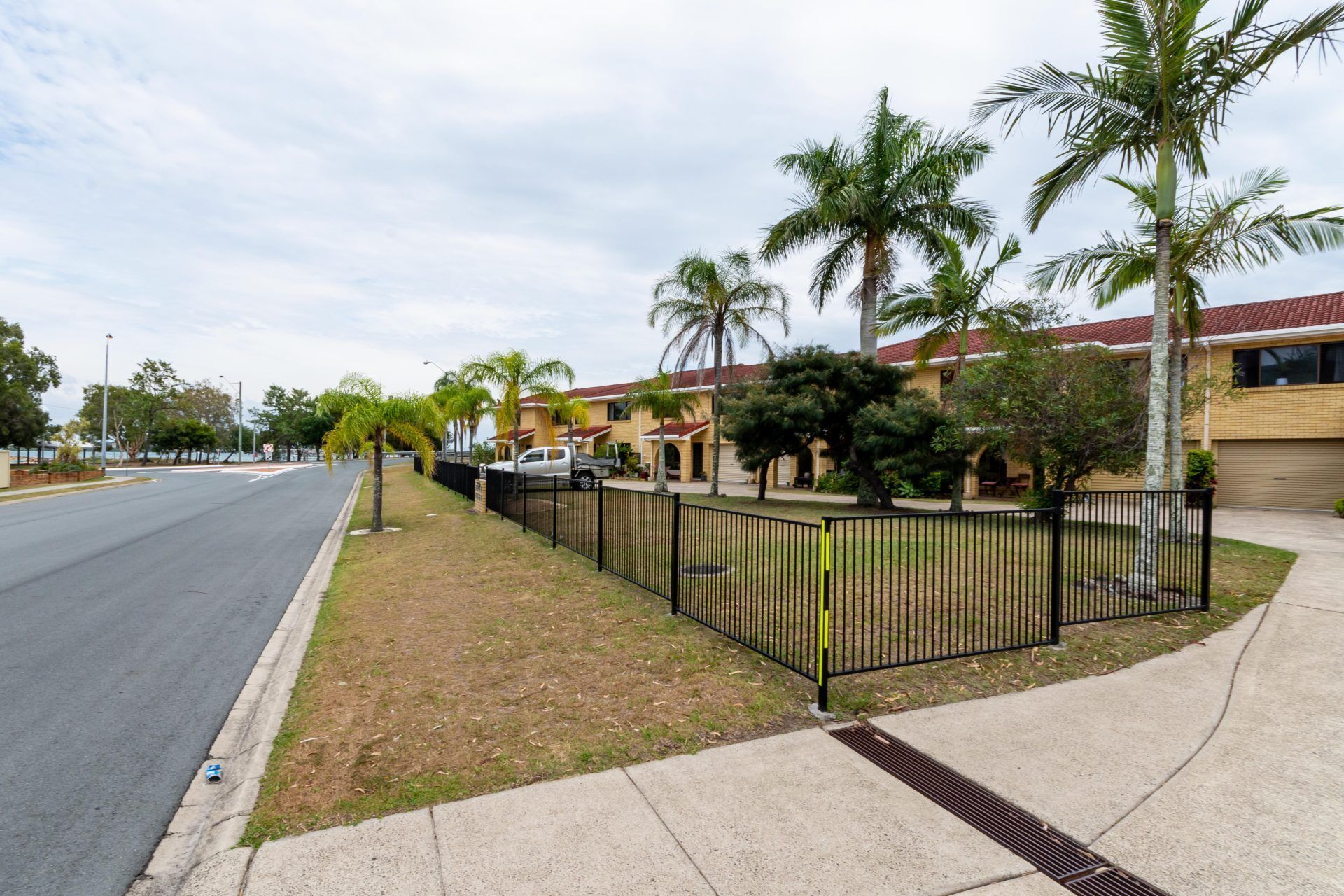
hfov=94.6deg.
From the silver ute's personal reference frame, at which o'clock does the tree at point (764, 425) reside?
The tree is roughly at 8 o'clock from the silver ute.

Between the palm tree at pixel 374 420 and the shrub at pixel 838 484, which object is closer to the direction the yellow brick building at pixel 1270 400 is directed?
the palm tree

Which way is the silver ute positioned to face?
to the viewer's left

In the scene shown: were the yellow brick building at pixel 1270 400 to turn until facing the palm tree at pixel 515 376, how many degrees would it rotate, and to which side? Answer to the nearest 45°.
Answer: approximately 45° to its right

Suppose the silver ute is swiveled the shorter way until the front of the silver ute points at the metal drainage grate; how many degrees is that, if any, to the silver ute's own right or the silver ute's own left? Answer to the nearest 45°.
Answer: approximately 90° to the silver ute's own left

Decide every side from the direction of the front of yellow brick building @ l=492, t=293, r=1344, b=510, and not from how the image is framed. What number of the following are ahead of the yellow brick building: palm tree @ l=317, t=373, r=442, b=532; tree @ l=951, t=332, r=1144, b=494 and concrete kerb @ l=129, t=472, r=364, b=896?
3

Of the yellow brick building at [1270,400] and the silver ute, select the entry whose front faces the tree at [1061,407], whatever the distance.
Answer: the yellow brick building

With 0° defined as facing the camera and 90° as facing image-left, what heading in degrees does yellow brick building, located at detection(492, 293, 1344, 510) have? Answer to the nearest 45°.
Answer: approximately 45°

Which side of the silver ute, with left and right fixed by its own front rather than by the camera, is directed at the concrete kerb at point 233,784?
left

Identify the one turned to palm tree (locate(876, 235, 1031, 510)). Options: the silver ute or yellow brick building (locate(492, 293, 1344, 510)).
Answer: the yellow brick building
